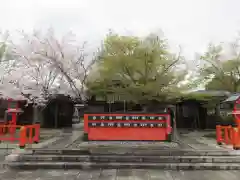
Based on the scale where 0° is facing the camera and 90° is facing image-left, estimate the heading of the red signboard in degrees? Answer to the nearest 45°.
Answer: approximately 0°

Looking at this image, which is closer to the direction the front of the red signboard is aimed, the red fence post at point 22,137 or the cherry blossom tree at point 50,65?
the red fence post

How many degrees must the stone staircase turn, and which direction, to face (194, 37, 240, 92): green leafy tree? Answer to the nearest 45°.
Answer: approximately 135° to its left

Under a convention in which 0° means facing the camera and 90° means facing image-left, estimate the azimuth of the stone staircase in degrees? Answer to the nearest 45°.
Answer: approximately 0°

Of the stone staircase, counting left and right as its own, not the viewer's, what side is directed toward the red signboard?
back

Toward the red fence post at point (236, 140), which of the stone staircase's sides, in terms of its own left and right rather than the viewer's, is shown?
left

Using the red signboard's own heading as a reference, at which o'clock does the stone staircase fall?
The stone staircase is roughly at 12 o'clock from the red signboard.

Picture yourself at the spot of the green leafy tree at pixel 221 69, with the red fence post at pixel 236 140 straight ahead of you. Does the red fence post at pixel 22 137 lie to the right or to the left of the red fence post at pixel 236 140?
right

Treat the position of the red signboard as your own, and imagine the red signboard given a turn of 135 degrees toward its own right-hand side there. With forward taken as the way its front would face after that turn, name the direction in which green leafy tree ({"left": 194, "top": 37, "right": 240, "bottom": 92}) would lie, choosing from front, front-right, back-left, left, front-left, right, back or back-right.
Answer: right

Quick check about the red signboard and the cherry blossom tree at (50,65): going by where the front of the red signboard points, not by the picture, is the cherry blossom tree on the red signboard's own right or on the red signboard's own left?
on the red signboard's own right

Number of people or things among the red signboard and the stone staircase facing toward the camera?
2
